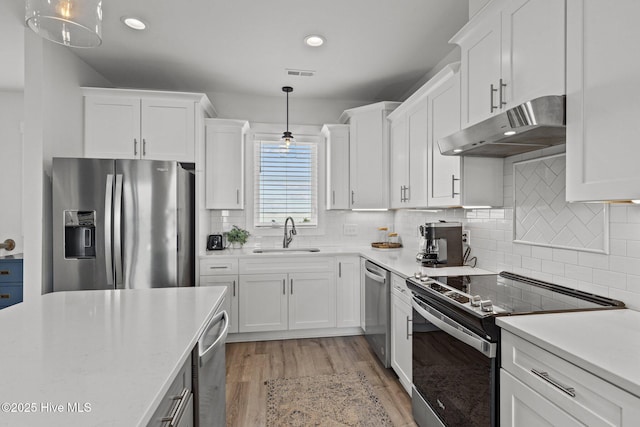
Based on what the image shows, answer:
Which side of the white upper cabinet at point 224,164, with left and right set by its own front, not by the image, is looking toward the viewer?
front

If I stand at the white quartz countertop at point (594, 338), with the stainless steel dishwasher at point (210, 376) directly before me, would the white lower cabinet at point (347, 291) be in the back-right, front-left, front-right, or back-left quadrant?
front-right

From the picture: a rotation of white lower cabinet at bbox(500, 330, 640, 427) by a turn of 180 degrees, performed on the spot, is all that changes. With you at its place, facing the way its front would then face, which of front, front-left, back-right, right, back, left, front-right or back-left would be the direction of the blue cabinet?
back-left

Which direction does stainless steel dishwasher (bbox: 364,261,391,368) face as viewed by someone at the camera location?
facing to the left of the viewer

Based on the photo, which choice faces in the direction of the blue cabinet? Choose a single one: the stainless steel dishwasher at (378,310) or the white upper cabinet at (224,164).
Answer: the stainless steel dishwasher

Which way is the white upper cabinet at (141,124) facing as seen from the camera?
toward the camera

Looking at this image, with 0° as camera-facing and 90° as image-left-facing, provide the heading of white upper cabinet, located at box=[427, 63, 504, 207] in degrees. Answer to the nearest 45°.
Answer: approximately 45°

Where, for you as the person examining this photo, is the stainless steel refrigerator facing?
facing the viewer

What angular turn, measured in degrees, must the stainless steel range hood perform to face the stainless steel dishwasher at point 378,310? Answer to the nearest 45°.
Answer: approximately 90° to its right

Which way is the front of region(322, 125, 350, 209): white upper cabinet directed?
toward the camera

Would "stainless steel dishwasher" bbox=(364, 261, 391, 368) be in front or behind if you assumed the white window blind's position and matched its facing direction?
in front

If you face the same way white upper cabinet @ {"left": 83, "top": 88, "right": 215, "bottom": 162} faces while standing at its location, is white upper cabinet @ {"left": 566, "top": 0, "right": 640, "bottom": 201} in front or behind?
in front
